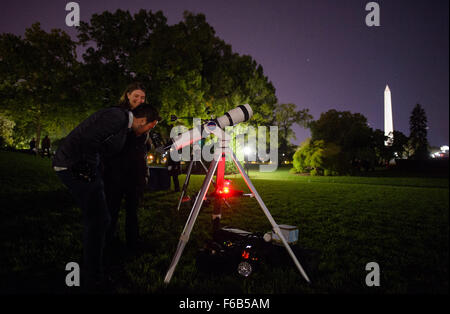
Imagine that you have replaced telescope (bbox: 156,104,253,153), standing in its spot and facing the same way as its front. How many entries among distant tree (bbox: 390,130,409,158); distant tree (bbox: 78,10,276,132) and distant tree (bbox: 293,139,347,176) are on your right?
0

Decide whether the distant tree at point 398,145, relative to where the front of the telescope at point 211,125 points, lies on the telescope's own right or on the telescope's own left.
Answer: on the telescope's own left

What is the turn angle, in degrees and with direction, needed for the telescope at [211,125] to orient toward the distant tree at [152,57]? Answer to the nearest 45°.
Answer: approximately 90° to its left

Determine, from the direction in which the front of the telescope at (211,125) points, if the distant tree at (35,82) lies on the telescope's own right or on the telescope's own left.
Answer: on the telescope's own left

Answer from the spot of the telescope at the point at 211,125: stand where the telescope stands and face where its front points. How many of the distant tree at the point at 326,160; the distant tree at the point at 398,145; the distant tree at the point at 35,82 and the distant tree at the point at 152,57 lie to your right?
0

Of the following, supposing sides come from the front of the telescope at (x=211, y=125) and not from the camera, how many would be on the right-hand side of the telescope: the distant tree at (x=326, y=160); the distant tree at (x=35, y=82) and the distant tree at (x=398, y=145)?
0

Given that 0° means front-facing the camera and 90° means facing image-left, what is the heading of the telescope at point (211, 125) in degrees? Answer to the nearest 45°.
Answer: approximately 270°

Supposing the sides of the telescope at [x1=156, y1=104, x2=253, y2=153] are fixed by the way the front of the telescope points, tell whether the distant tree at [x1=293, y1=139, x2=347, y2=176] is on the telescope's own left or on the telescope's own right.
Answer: on the telescope's own left

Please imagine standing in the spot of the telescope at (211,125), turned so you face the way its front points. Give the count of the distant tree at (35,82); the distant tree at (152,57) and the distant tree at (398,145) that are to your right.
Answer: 0

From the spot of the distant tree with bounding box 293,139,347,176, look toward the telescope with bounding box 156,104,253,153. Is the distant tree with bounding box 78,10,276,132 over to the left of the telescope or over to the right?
right
